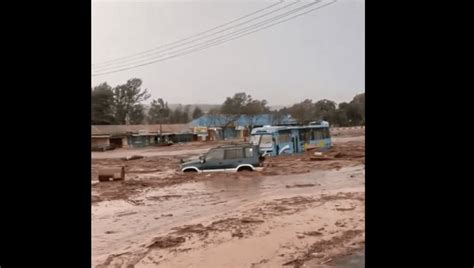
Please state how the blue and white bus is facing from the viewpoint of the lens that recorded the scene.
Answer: facing the viewer and to the left of the viewer

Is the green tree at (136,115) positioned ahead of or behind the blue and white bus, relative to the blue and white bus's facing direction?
ahead

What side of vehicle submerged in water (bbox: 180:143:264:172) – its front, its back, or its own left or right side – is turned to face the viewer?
left

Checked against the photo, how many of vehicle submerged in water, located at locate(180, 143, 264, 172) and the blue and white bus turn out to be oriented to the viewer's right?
0
